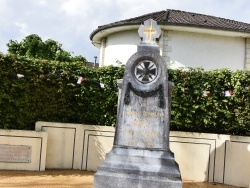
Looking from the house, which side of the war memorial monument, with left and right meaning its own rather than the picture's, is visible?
back

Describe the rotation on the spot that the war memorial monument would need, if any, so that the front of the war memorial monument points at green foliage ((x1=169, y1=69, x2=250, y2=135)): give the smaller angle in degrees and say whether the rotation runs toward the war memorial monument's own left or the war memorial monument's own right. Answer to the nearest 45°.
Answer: approximately 135° to the war memorial monument's own left

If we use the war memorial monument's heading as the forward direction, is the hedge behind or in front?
behind

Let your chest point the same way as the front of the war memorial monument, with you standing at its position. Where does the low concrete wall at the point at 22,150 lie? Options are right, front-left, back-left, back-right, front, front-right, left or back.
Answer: back-right

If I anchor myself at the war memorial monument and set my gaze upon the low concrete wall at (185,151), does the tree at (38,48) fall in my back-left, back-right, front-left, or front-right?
front-left

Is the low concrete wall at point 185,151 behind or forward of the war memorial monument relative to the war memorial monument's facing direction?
behind

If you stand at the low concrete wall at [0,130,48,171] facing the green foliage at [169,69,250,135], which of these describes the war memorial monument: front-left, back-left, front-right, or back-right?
front-right

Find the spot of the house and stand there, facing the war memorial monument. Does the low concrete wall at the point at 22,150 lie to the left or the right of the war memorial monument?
right

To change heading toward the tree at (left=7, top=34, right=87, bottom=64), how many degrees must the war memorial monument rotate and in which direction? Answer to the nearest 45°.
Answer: approximately 180°

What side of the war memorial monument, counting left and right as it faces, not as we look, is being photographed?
front
